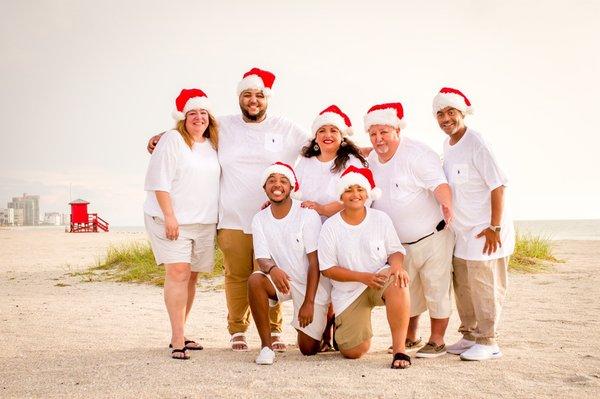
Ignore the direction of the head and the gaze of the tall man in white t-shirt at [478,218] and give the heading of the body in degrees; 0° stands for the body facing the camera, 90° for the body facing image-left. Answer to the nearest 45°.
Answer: approximately 45°

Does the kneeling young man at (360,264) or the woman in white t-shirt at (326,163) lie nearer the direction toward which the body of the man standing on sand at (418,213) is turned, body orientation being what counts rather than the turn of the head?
the kneeling young man

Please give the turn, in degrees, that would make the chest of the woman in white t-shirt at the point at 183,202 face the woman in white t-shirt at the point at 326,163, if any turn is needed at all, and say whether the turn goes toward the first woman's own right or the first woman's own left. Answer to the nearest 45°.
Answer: approximately 45° to the first woman's own left

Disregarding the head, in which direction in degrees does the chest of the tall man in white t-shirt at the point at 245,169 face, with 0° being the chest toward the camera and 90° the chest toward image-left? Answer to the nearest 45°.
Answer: approximately 0°

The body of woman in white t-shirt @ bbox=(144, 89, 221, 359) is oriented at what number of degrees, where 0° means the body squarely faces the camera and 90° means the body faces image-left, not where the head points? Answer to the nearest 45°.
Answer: approximately 315°

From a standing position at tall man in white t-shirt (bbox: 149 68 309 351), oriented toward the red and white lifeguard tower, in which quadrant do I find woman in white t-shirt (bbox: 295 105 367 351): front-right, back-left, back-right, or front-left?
back-right

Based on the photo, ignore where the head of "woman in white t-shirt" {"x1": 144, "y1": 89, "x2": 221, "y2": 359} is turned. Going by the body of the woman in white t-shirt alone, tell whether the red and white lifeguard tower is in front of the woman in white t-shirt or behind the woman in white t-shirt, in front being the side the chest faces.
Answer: behind
